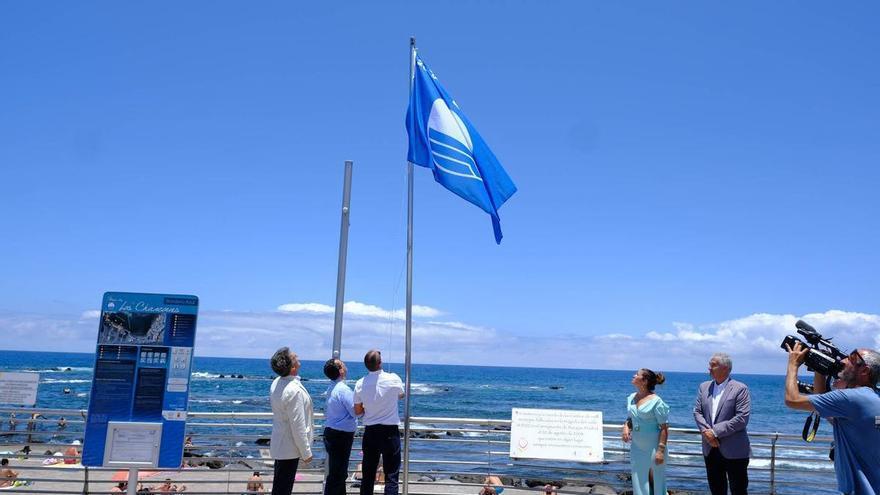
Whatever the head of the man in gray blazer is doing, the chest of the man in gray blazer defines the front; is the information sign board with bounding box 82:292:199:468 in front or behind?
in front

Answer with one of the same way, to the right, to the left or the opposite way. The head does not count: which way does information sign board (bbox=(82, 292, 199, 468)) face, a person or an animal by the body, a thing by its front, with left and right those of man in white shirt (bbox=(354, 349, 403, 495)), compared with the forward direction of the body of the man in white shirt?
the opposite way

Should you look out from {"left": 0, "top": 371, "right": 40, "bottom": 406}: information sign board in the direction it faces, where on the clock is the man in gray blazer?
The man in gray blazer is roughly at 10 o'clock from the information sign board.

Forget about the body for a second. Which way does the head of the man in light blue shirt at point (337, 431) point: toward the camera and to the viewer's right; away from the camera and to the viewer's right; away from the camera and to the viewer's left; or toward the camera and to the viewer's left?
away from the camera and to the viewer's right

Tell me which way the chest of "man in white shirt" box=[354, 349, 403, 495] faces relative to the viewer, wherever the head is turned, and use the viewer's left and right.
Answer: facing away from the viewer

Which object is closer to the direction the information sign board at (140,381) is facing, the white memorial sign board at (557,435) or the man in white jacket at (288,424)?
the man in white jacket

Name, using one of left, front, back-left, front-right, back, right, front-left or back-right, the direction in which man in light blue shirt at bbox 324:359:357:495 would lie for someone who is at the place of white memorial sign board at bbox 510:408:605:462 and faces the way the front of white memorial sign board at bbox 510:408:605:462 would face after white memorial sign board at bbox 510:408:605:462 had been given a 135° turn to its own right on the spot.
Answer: left

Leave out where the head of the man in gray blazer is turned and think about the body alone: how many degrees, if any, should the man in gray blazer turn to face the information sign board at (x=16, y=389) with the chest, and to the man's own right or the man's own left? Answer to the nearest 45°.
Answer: approximately 45° to the man's own right

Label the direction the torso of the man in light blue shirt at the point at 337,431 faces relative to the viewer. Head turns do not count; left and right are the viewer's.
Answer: facing away from the viewer and to the right of the viewer

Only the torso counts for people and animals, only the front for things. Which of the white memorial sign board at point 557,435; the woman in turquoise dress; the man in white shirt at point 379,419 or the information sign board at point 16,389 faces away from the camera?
the man in white shirt

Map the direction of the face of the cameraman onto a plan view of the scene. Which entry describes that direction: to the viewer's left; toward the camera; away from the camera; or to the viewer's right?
to the viewer's left
